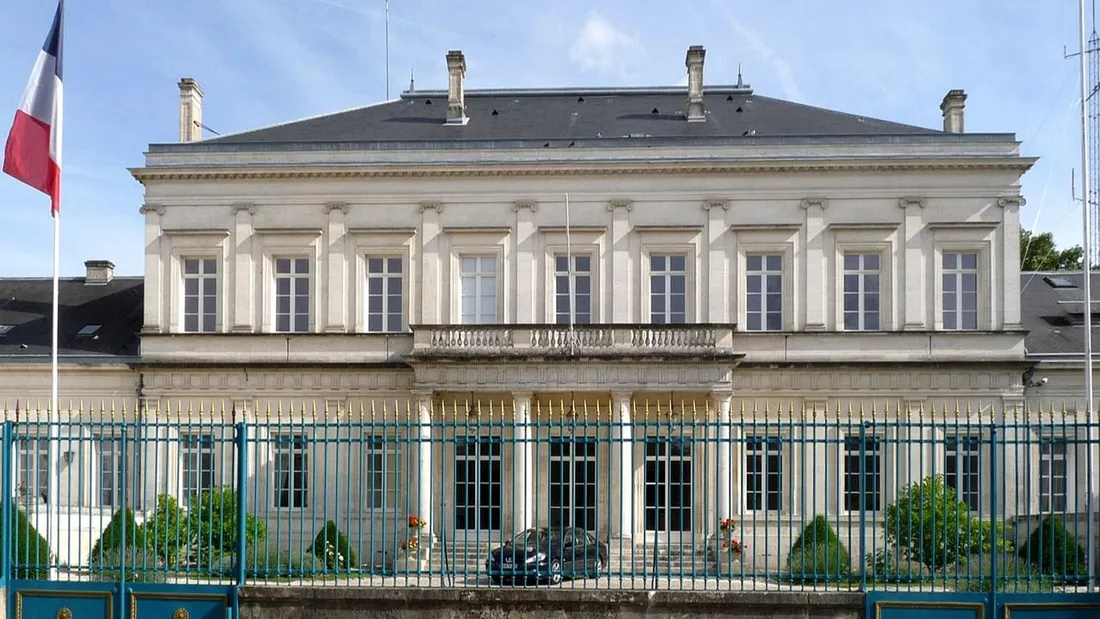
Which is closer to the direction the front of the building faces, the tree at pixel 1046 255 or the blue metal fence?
the blue metal fence

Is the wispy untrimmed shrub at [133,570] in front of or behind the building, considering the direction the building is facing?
in front

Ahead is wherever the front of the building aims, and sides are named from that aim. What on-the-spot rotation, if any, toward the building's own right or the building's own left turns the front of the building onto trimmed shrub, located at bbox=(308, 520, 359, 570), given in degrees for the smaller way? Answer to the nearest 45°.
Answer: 0° — it already faces it

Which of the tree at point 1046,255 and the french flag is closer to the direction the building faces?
the french flag

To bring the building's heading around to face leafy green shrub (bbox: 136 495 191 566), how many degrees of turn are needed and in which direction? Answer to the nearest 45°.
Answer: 0° — it already faces it

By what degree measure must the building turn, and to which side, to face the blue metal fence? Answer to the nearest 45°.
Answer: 0° — it already faces it

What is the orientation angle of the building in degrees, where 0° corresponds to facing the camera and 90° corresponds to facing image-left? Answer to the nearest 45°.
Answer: approximately 0°
